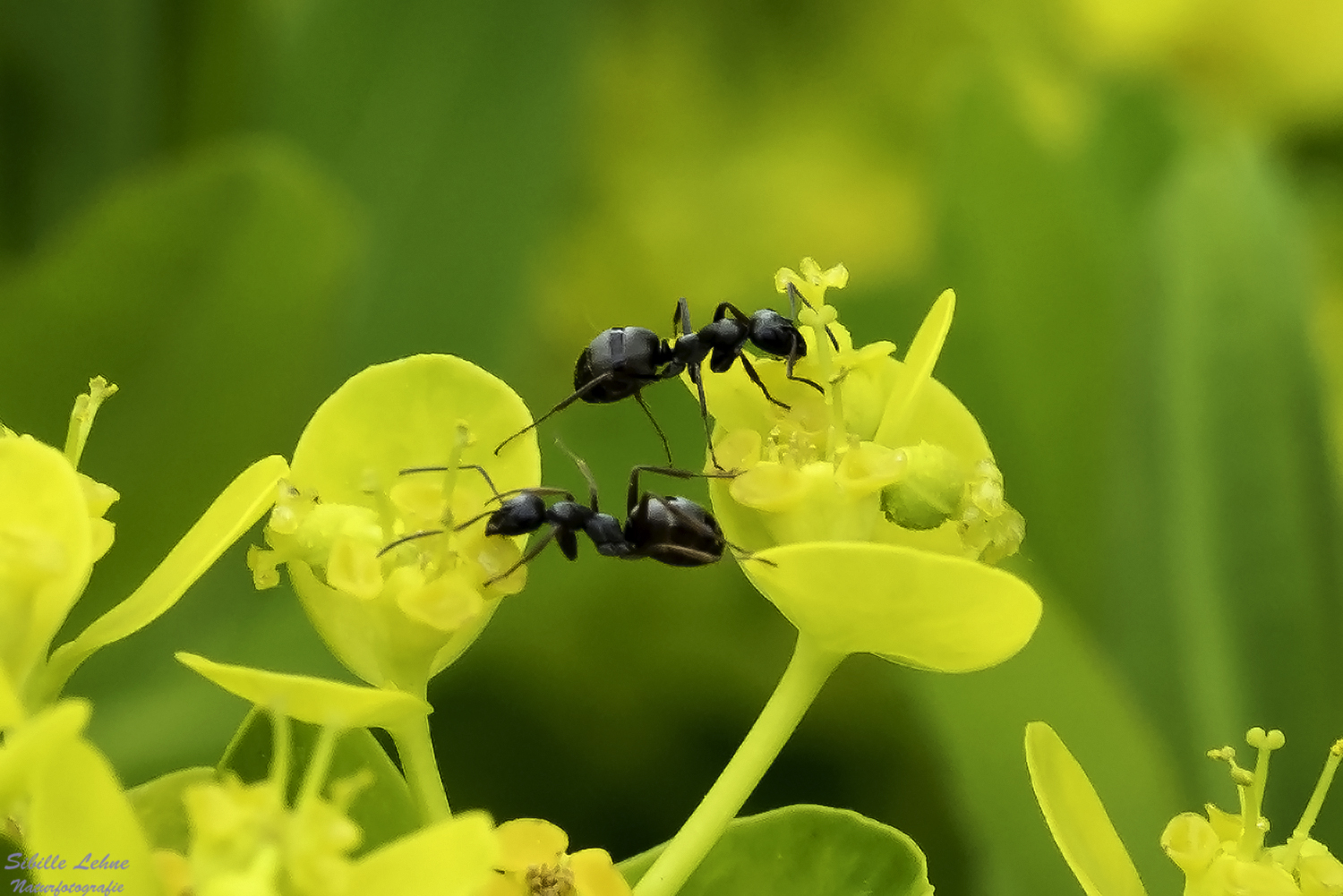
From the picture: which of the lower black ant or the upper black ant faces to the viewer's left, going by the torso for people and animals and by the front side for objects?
the lower black ant

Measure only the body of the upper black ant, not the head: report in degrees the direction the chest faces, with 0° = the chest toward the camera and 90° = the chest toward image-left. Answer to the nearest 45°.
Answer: approximately 270°

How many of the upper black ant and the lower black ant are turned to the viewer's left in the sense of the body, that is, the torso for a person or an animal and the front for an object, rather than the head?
1

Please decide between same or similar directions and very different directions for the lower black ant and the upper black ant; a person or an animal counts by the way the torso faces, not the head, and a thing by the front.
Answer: very different directions

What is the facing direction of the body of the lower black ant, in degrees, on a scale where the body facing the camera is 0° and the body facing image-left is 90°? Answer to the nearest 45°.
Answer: approximately 90°
